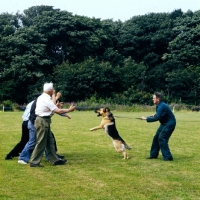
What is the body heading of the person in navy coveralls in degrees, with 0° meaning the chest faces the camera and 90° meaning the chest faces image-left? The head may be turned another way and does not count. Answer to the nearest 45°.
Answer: approximately 90°

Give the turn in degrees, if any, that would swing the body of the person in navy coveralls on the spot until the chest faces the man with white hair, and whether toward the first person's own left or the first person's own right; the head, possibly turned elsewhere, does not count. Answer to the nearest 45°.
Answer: approximately 45° to the first person's own left

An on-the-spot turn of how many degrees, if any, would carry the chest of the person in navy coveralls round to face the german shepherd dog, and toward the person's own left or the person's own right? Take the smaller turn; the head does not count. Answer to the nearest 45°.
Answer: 0° — they already face it
